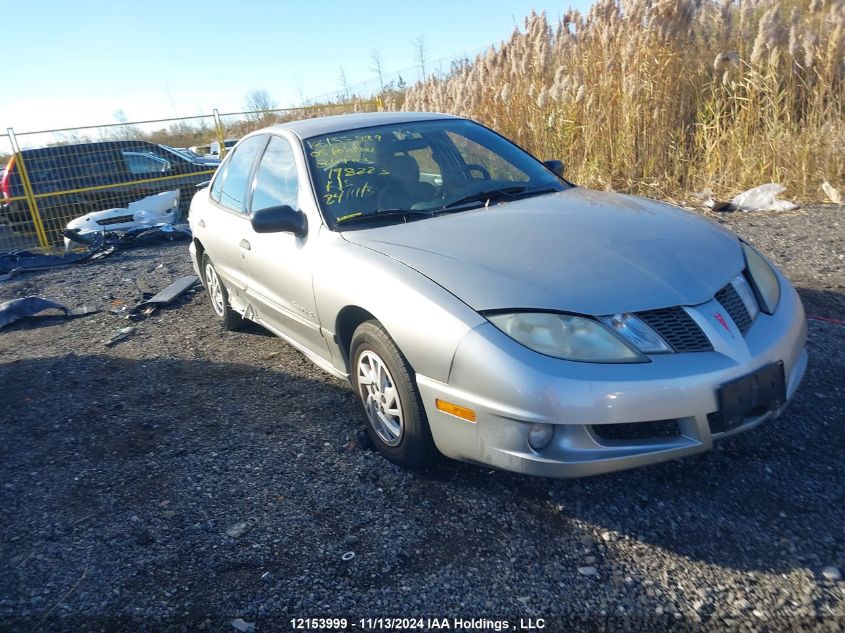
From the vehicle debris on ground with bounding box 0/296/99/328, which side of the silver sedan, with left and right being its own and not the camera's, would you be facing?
back

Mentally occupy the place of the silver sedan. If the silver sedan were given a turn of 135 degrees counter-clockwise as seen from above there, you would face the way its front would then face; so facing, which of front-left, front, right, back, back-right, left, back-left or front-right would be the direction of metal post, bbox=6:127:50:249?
front-left

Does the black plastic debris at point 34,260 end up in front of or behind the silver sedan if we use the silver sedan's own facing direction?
behind

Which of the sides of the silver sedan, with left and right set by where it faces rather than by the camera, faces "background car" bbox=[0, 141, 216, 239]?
back

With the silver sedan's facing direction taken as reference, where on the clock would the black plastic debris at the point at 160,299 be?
The black plastic debris is roughly at 6 o'clock from the silver sedan.

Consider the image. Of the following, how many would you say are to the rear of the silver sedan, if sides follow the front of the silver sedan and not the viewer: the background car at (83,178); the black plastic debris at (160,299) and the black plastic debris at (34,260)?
3

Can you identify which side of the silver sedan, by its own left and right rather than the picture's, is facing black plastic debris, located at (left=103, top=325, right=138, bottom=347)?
back

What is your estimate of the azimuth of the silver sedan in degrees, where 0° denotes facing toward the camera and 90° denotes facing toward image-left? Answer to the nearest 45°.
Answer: approximately 315°

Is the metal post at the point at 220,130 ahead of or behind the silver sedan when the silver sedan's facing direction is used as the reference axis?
behind
